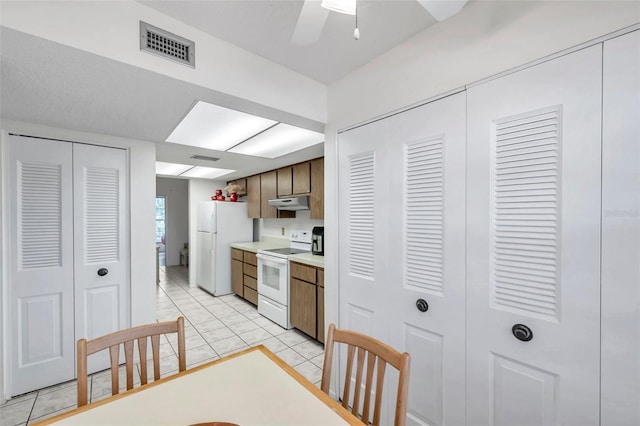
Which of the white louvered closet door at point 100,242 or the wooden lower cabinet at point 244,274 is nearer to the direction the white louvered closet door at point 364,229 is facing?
the white louvered closet door

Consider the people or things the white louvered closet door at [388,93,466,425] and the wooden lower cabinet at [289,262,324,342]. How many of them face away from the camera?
0

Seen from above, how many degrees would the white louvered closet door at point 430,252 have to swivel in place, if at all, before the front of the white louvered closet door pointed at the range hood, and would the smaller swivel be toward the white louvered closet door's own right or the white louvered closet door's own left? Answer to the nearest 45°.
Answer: approximately 90° to the white louvered closet door's own right

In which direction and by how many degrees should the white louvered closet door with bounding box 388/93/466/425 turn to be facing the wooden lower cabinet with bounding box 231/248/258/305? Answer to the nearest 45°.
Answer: approximately 90° to its right

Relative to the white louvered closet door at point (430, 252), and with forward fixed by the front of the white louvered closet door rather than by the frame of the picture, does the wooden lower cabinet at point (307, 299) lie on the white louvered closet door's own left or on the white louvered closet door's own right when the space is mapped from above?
on the white louvered closet door's own right

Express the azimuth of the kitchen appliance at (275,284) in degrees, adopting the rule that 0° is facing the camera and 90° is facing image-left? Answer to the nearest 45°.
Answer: approximately 45°

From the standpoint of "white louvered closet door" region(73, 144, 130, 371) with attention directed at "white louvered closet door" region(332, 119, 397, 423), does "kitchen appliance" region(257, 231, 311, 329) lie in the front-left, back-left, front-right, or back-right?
front-left

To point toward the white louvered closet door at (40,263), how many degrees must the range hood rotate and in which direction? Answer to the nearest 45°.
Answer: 0° — it already faces it

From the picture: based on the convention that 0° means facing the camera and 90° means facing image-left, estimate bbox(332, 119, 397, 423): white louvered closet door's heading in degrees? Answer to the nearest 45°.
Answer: approximately 45°

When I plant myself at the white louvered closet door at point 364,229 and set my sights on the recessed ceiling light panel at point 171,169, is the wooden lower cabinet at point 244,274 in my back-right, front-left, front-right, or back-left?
front-right

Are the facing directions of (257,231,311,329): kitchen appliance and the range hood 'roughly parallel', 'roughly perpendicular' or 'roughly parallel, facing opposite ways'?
roughly parallel

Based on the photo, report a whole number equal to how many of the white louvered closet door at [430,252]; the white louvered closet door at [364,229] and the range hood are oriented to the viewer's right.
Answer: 0

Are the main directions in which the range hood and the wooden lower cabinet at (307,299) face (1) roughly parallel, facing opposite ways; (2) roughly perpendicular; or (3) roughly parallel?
roughly parallel

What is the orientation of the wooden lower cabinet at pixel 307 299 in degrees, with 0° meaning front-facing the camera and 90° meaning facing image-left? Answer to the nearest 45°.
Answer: approximately 45°

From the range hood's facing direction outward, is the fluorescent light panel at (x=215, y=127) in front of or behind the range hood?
in front

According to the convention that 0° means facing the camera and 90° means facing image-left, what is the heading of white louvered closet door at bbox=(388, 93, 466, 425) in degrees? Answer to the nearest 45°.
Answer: approximately 45°
